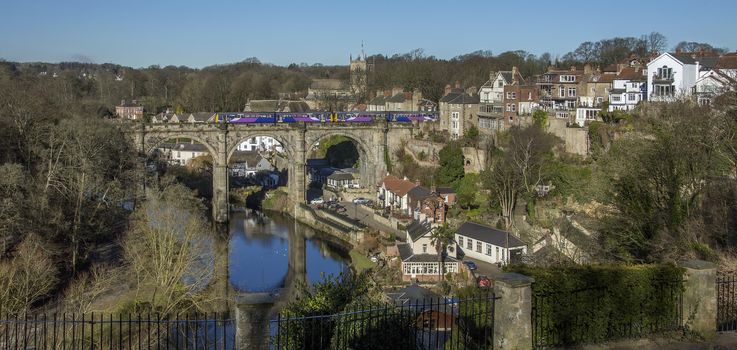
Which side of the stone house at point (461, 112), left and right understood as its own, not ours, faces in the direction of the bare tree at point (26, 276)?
front

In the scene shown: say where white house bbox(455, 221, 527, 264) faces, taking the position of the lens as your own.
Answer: facing the viewer and to the left of the viewer

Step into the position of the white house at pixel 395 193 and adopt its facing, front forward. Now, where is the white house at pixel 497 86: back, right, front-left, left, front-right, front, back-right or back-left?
back

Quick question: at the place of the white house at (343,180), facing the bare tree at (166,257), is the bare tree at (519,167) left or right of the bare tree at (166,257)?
left

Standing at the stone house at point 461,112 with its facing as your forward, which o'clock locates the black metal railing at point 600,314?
The black metal railing is roughly at 12 o'clock from the stone house.

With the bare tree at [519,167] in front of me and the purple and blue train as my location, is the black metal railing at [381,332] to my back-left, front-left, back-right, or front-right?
front-right

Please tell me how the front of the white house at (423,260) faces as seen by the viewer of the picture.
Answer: facing the viewer

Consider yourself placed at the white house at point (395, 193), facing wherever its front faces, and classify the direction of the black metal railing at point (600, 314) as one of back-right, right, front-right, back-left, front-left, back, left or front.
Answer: front-left

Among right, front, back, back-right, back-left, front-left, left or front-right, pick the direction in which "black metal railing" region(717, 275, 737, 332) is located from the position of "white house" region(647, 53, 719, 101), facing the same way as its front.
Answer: front-left

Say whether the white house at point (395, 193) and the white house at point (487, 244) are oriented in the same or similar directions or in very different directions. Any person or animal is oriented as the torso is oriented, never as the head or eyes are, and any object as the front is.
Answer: same or similar directions

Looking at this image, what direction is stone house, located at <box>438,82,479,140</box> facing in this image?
toward the camera

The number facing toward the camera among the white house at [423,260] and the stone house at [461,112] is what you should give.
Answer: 2

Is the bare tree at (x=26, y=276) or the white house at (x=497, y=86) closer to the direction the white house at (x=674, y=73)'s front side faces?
the bare tree

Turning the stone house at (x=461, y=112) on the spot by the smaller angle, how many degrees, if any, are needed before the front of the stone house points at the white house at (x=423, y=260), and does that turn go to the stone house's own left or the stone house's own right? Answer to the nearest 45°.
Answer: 0° — it already faces it

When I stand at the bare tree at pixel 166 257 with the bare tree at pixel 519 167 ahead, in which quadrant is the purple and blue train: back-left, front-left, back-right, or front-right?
front-left

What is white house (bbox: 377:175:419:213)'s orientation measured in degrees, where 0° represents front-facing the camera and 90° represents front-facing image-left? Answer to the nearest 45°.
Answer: approximately 45°

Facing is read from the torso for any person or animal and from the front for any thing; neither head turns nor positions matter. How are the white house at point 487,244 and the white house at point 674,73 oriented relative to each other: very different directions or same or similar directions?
same or similar directions

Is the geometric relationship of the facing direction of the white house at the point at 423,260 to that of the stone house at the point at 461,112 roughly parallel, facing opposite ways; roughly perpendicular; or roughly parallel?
roughly parallel

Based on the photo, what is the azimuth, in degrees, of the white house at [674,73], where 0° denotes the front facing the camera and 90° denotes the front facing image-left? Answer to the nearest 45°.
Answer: approximately 45°
